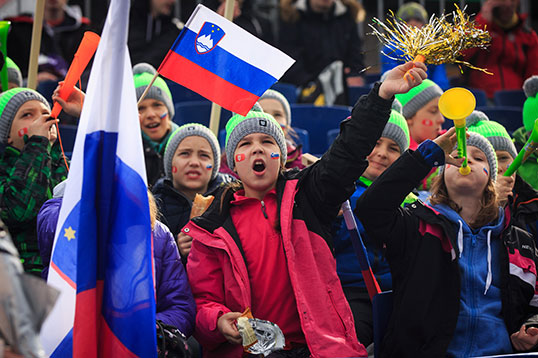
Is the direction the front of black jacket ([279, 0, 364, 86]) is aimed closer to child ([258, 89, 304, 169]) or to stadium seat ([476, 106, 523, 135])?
the child

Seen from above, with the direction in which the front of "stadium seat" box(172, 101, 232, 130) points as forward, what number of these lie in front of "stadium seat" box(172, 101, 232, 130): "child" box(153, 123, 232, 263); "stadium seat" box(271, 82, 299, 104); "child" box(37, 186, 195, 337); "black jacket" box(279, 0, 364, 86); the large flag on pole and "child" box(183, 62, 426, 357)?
4

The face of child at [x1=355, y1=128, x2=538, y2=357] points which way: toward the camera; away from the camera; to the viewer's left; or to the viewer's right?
toward the camera

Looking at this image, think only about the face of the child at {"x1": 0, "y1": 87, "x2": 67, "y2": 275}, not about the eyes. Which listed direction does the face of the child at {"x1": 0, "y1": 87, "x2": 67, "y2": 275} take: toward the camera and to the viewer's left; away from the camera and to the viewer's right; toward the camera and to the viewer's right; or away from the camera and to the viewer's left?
toward the camera and to the viewer's right

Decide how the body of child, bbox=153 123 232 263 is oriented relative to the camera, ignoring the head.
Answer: toward the camera

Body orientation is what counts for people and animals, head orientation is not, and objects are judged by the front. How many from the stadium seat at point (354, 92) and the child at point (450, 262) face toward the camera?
2

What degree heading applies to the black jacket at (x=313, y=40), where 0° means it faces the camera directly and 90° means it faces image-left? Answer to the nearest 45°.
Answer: approximately 0°

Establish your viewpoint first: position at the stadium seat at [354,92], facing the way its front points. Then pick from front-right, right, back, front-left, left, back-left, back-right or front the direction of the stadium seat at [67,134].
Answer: front-right

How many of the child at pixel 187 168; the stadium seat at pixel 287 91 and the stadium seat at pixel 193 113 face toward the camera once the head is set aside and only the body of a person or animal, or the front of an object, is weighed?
3

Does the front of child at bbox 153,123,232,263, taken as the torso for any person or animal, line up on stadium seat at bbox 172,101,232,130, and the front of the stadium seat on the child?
no

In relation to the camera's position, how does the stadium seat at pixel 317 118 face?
facing the viewer

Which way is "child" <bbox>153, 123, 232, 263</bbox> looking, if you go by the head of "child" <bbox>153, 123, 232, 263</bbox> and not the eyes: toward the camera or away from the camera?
toward the camera

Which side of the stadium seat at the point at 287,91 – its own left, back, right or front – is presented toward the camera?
front

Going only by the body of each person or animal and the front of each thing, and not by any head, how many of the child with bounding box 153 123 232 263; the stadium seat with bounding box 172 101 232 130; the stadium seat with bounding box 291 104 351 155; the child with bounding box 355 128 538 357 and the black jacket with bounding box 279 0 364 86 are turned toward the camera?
5
